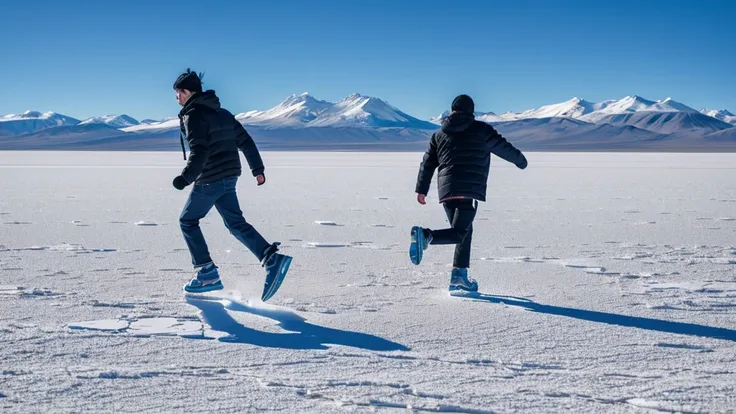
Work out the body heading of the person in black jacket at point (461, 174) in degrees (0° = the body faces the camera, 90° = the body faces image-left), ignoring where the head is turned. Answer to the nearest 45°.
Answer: approximately 225°

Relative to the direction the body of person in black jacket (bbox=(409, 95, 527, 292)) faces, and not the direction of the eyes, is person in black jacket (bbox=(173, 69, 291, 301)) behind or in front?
behind
